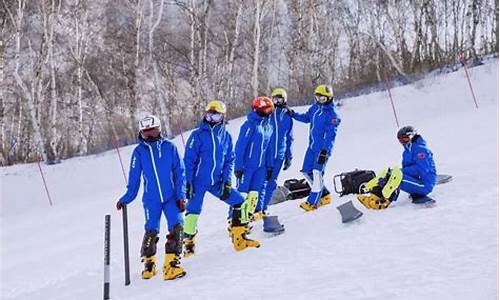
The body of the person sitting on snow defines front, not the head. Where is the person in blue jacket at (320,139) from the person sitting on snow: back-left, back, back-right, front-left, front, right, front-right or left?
front-right

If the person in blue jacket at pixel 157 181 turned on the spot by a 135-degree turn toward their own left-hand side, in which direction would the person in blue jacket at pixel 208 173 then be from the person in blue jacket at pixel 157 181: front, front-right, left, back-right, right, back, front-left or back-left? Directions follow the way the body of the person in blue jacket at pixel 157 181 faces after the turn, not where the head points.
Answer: front

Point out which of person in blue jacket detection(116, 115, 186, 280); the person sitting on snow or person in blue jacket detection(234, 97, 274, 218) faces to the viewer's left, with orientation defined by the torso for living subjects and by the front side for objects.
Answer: the person sitting on snow

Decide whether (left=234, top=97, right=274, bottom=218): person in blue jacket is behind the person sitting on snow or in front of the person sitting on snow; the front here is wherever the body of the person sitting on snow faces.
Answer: in front

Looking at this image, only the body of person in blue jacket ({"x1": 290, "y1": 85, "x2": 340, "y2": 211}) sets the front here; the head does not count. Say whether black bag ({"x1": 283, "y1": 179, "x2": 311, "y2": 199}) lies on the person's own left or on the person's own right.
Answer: on the person's own right

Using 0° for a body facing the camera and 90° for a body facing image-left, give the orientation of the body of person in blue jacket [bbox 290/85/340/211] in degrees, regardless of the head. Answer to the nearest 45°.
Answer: approximately 45°

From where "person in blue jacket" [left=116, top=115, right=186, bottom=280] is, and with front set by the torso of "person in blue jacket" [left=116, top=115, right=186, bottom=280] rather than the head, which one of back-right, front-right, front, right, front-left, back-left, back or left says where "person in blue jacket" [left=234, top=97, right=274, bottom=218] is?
back-left

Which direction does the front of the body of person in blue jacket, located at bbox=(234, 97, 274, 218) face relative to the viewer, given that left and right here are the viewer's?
facing the viewer and to the right of the viewer

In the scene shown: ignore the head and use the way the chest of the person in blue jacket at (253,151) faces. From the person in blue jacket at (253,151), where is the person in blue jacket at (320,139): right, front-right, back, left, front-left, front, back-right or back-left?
left

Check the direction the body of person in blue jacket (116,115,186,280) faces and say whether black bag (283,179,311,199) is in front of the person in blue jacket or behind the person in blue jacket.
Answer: behind

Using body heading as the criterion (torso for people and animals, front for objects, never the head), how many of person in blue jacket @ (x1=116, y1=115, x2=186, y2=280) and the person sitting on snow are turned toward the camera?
1

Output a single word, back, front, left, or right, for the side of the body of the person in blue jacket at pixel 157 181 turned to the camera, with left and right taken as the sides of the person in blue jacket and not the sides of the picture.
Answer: front

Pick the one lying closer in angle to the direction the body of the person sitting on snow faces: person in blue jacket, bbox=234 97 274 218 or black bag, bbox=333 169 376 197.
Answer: the person in blue jacket

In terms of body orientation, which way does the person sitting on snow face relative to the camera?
to the viewer's left
